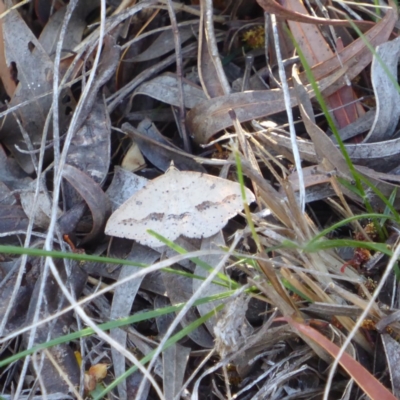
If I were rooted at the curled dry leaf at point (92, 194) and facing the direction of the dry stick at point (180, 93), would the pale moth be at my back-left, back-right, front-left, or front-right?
front-right

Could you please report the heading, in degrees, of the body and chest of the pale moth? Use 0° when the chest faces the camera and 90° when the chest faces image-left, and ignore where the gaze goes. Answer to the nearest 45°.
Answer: approximately 180°
